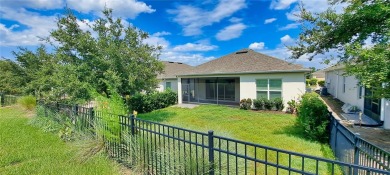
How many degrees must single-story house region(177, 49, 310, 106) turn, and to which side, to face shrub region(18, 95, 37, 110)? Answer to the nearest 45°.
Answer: approximately 135° to its left

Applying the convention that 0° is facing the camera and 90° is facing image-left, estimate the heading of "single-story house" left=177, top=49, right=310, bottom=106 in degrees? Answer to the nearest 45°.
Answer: approximately 180°

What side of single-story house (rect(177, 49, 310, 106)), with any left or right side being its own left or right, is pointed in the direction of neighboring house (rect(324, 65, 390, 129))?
right
